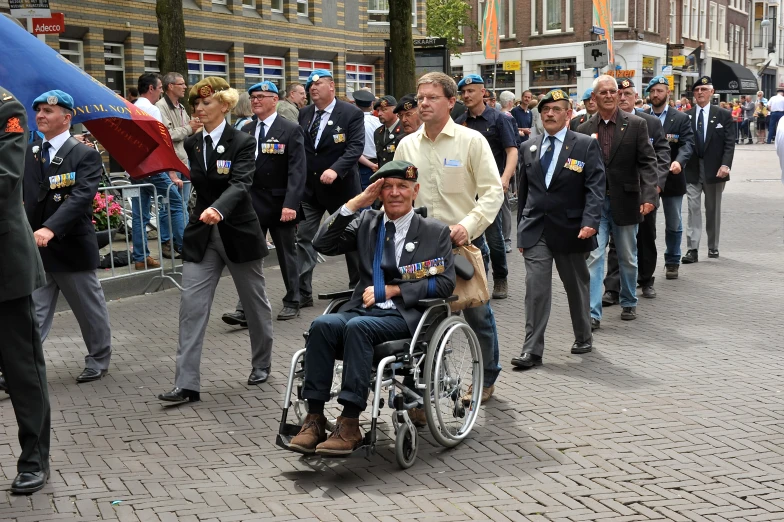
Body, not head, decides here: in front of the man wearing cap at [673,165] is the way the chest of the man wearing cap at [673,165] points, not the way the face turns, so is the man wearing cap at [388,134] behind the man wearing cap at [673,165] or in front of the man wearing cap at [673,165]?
in front

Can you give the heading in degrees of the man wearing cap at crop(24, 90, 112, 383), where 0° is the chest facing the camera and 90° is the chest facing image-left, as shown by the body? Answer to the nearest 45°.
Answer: approximately 45°

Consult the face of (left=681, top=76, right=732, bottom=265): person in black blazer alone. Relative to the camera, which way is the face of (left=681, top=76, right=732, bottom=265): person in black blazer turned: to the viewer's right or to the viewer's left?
to the viewer's left

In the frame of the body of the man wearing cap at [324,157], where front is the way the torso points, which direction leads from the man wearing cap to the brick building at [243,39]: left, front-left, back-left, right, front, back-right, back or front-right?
back-right

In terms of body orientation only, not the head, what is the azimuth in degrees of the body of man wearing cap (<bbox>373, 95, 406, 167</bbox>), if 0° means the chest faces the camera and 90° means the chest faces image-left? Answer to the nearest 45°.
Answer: approximately 45°

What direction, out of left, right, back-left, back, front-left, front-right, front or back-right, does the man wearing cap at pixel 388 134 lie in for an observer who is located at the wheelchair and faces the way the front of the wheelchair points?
back-right

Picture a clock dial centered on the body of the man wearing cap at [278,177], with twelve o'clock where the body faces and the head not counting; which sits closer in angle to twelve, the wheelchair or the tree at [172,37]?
the wheelchair

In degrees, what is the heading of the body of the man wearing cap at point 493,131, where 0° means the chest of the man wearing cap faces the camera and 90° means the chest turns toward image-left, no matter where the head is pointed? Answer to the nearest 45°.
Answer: approximately 45°

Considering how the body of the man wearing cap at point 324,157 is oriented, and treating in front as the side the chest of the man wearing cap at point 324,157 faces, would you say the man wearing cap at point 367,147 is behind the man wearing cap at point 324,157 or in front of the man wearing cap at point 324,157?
behind

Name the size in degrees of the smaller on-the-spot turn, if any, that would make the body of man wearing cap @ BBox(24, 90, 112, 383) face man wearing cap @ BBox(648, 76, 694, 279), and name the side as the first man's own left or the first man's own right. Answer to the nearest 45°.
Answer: approximately 180°

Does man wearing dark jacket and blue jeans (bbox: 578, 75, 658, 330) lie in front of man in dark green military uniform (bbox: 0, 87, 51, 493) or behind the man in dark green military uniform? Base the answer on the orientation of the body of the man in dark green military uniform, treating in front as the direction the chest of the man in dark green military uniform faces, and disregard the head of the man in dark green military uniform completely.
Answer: behind
